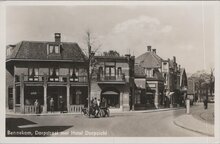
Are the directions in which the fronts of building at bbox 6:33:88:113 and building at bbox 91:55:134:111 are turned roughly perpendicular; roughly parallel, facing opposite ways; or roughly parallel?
roughly parallel

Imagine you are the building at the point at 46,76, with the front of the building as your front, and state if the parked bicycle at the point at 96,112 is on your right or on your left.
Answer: on your left

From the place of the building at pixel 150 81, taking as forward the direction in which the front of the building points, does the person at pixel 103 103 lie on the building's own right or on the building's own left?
on the building's own right

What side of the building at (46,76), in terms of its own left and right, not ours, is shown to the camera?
front

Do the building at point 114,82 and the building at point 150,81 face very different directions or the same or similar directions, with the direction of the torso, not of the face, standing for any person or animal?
same or similar directions

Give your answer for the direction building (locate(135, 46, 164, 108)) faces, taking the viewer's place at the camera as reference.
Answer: facing the viewer

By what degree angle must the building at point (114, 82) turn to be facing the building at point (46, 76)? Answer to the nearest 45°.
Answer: approximately 90° to its right

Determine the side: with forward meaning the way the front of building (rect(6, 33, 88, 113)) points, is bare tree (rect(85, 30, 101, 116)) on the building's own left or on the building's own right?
on the building's own left

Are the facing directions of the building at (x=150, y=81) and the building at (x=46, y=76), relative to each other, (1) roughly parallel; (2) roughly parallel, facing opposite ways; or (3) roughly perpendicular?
roughly parallel
